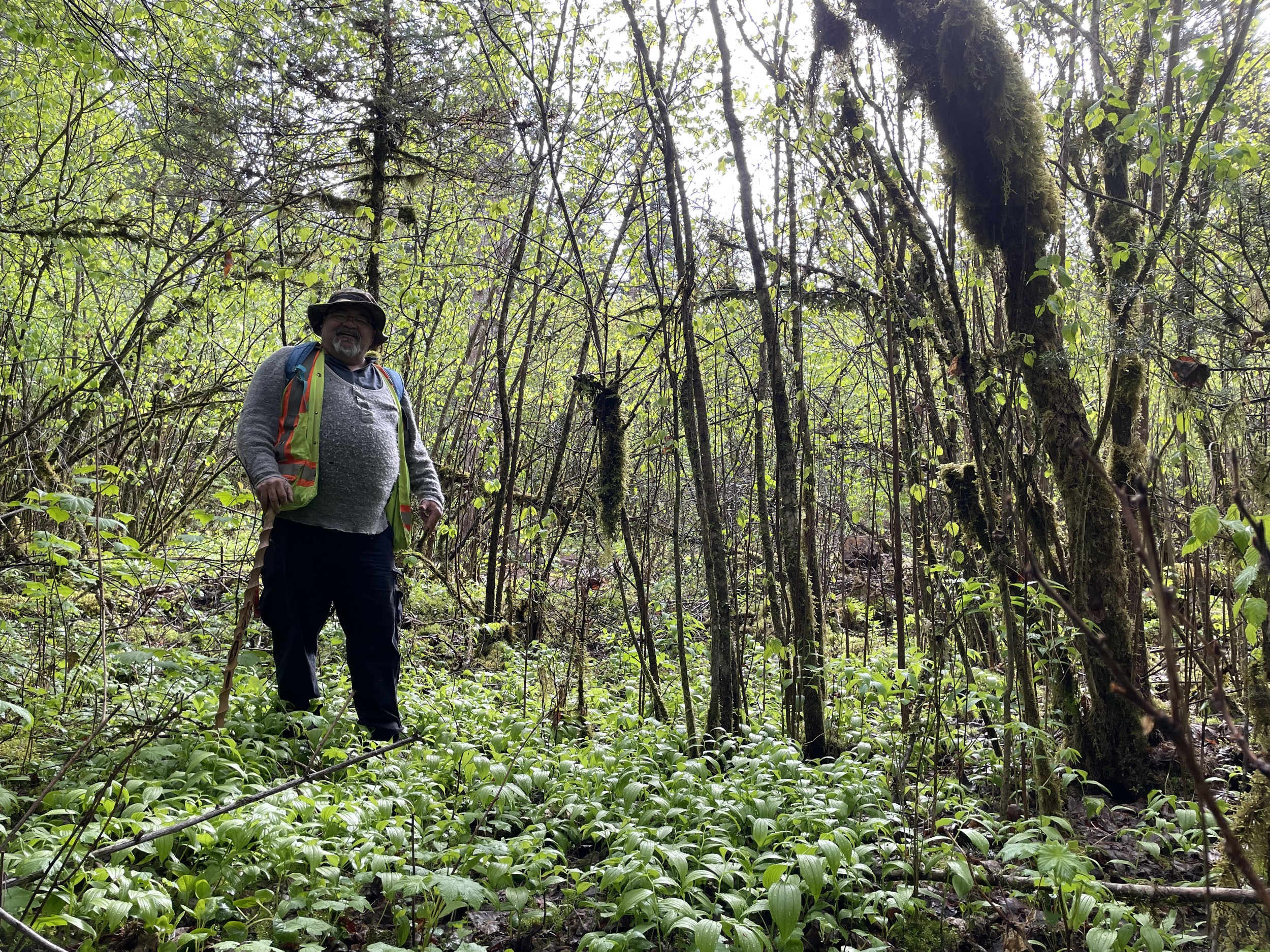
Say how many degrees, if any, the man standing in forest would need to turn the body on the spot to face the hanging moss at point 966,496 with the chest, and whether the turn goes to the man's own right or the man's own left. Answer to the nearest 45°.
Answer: approximately 45° to the man's own left

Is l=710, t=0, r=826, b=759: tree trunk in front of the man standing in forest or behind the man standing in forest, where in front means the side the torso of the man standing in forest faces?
in front

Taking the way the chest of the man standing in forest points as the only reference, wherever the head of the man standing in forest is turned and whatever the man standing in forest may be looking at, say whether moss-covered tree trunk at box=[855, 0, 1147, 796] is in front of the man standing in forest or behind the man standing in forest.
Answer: in front

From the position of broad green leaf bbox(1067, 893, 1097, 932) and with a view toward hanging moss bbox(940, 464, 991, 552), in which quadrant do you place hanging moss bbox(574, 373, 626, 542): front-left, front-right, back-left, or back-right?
front-left

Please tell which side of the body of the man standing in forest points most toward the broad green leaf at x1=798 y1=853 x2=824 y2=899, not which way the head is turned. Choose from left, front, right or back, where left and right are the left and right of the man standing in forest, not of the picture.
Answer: front

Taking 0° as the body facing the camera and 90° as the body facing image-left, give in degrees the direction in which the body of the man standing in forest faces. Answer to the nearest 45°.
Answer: approximately 315°

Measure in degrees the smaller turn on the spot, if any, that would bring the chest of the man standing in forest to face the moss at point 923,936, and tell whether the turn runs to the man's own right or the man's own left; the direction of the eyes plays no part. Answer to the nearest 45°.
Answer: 0° — they already face it

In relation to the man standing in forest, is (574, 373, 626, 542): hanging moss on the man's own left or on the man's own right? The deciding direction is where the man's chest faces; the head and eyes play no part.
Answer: on the man's own left

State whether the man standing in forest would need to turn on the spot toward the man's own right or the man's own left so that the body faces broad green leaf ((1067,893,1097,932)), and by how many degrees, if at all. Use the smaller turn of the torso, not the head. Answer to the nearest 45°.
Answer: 0° — they already face it
